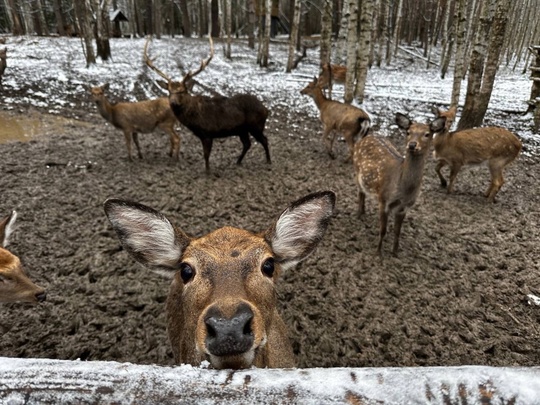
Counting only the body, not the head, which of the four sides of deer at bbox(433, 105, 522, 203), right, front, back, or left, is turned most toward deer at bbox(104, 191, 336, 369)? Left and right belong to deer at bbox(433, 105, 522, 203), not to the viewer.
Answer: left

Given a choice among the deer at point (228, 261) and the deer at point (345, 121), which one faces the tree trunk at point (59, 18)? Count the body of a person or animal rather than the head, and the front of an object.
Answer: the deer at point (345, 121)

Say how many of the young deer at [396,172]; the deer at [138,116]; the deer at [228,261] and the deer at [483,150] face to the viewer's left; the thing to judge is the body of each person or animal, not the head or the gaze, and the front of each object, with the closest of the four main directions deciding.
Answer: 2

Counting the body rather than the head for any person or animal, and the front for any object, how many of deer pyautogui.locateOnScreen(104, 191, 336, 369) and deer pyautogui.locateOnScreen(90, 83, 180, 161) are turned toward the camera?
1

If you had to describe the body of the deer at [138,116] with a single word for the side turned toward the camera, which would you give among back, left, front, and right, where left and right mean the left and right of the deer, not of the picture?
left

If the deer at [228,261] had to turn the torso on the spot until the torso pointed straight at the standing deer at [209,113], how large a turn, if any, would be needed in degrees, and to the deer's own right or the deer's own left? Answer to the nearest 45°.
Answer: approximately 180°

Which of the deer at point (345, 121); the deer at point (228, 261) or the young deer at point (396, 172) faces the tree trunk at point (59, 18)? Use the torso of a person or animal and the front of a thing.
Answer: the deer at point (345, 121)

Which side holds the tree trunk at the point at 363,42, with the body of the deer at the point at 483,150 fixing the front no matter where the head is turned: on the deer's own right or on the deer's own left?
on the deer's own right

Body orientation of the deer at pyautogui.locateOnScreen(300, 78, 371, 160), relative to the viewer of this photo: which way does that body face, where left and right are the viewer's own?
facing away from the viewer and to the left of the viewer

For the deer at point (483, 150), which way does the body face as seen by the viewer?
to the viewer's left

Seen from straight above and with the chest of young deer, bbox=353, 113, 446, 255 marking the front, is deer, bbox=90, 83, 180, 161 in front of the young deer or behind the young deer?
behind

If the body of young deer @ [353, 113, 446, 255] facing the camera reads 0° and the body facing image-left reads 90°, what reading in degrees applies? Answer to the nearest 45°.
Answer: approximately 315°

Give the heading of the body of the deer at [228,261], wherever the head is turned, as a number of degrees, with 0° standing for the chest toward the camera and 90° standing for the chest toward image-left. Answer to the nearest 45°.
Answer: approximately 0°
